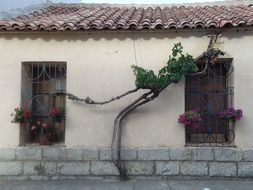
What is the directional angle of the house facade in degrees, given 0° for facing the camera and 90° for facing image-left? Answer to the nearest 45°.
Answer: approximately 0°
